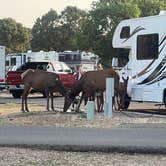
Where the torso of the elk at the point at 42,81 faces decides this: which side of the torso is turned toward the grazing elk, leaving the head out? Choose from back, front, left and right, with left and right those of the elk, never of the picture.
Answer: front

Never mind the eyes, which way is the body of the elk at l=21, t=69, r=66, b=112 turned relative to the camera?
to the viewer's right

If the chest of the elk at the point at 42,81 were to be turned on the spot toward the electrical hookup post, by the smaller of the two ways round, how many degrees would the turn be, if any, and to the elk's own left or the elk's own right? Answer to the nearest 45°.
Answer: approximately 45° to the elk's own right

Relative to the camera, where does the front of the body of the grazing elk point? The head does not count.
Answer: to the viewer's left

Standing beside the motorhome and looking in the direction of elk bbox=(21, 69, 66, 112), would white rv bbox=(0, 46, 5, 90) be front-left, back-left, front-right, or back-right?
front-right

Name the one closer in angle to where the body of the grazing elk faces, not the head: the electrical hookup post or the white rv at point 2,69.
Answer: the white rv

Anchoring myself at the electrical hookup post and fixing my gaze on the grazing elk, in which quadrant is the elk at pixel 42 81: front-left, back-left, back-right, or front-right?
front-left

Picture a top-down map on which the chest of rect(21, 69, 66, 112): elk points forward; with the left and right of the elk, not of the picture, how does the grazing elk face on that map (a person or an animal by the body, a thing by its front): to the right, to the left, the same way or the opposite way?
the opposite way

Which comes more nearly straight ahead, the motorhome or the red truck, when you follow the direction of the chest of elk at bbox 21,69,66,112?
the motorhome

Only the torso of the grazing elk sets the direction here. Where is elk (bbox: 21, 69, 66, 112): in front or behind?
in front

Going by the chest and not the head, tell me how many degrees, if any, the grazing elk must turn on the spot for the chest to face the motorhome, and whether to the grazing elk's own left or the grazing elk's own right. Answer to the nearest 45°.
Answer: approximately 180°

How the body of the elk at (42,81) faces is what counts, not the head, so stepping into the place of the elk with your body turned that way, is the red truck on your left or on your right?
on your left
